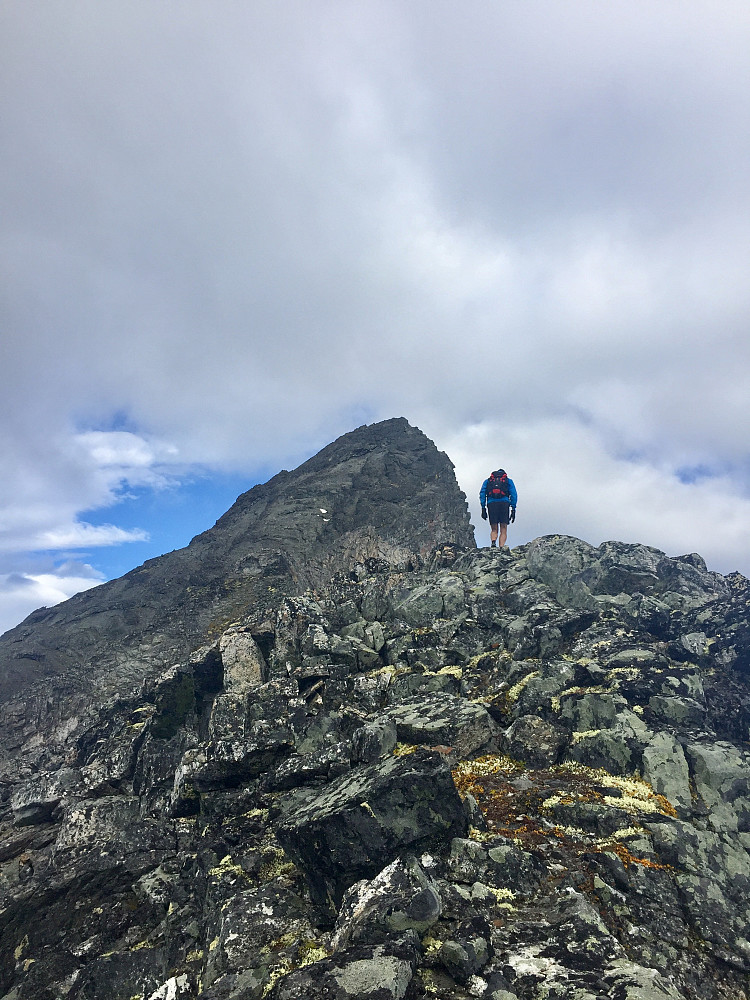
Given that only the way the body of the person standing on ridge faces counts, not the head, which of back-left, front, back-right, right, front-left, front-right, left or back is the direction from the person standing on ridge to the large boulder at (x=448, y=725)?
back

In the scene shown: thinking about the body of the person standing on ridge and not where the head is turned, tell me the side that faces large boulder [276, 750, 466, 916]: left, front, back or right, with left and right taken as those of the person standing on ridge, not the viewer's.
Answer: back

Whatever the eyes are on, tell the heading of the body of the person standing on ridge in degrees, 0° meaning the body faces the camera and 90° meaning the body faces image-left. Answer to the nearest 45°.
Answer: approximately 180°
